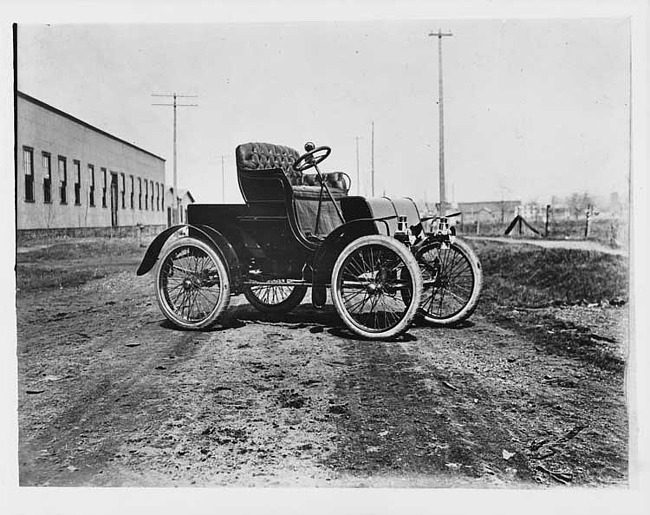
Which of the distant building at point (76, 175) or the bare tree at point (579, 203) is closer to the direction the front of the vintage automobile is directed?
the bare tree

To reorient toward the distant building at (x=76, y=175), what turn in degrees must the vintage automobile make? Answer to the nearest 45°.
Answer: approximately 135° to its left

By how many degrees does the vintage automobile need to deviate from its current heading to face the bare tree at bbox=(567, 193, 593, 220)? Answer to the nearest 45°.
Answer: approximately 45° to its left

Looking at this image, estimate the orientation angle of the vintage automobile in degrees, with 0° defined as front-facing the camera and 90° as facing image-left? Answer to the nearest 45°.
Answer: approximately 315°
